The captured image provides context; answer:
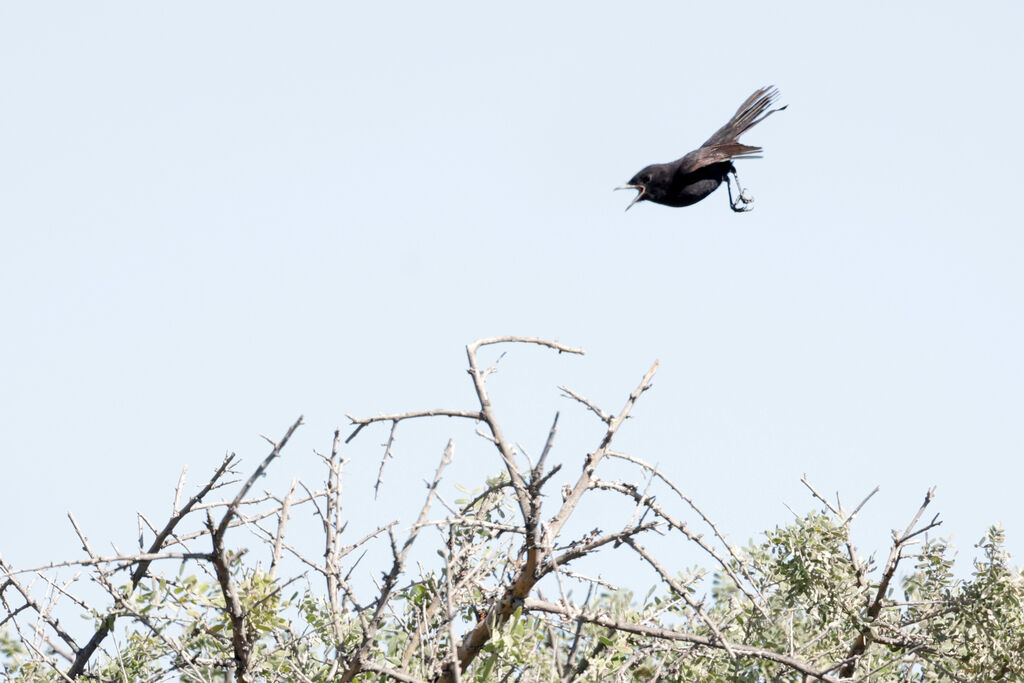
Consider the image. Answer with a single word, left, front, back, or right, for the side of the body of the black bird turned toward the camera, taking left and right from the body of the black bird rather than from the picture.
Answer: left
